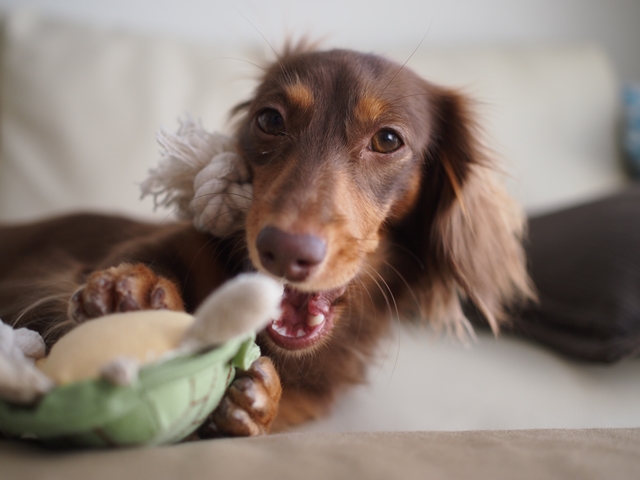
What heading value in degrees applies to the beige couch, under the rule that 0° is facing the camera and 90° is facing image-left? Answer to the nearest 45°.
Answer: approximately 0°

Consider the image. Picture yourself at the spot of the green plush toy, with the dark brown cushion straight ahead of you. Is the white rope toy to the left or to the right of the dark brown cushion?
left
